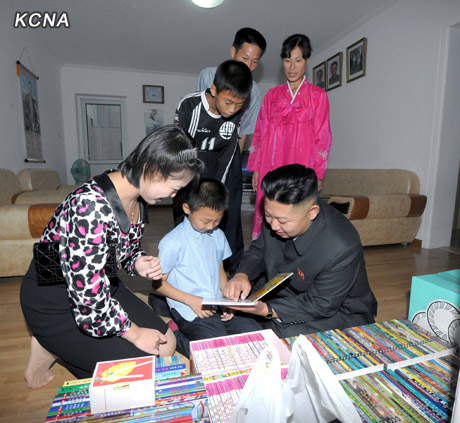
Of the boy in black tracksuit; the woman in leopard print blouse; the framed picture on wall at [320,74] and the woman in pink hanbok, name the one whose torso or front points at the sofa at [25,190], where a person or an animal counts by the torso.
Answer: the framed picture on wall

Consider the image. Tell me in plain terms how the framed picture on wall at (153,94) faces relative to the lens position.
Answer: facing the viewer

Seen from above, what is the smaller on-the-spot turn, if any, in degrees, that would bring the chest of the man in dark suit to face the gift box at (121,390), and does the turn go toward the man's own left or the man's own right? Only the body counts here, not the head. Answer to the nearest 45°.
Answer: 0° — they already face it

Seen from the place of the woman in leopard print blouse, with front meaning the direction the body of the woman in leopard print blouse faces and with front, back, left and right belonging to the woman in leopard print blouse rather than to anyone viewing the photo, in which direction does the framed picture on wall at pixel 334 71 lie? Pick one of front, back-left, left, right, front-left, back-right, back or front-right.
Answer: front-left

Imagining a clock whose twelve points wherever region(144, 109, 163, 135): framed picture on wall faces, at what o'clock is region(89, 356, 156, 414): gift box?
The gift box is roughly at 12 o'clock from the framed picture on wall.

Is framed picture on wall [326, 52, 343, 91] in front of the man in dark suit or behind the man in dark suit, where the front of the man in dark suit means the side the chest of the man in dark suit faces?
behind

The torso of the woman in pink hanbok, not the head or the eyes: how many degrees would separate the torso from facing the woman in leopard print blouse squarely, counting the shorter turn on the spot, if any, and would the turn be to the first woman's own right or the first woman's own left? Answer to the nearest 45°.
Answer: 0° — they already face them

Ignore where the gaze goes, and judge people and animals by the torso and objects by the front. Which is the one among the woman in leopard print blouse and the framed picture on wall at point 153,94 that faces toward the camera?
the framed picture on wall

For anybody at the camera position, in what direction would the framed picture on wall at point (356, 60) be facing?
facing the viewer and to the left of the viewer

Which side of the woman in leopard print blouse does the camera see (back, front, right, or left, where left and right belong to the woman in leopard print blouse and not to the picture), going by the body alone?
right

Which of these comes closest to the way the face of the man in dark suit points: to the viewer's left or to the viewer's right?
to the viewer's left

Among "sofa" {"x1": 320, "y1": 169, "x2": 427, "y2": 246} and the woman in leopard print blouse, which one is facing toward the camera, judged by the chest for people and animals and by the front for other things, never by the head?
the sofa

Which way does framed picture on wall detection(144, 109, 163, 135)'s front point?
toward the camera
